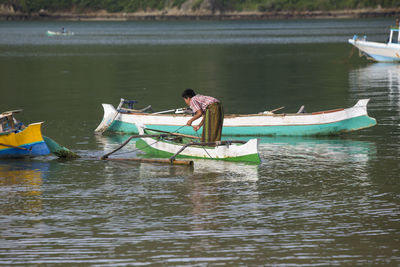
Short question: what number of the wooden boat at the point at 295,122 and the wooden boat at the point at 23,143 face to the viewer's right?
2

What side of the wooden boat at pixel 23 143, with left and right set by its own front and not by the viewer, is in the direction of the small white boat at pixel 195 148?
front

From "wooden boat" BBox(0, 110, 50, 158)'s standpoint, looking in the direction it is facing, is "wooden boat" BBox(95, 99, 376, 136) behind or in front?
in front

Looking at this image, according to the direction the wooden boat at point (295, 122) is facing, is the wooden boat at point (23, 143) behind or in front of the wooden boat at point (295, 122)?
behind

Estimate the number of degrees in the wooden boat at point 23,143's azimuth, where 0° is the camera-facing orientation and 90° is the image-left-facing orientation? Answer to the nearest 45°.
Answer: approximately 270°

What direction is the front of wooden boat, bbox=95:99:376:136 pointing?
to the viewer's right

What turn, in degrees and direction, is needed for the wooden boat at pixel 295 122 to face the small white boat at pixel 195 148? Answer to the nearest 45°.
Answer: approximately 135° to its right

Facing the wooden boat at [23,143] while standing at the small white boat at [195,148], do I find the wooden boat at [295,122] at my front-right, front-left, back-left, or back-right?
back-right
